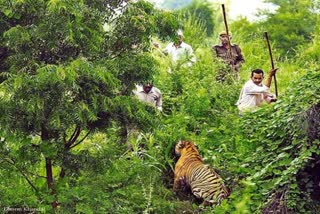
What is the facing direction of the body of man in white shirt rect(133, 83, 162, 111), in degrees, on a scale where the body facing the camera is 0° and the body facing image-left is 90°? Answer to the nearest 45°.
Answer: approximately 0°

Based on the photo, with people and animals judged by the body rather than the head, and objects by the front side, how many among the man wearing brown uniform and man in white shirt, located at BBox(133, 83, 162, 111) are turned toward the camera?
2

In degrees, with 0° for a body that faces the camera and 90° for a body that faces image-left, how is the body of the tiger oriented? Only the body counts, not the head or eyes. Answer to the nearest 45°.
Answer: approximately 135°

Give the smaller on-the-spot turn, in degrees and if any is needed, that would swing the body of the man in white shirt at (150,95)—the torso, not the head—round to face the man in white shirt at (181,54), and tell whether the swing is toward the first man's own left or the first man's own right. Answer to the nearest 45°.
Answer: approximately 180°

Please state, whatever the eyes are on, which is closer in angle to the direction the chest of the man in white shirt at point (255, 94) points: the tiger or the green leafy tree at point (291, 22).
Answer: the tiger

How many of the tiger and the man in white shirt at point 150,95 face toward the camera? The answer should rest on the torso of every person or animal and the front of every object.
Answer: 1

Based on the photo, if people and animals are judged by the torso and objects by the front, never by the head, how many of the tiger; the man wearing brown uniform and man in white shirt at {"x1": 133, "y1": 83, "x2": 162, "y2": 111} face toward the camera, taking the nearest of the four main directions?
2
